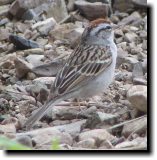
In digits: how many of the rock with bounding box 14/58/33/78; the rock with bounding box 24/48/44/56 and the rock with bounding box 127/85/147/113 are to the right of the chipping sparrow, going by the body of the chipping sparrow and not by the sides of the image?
1
